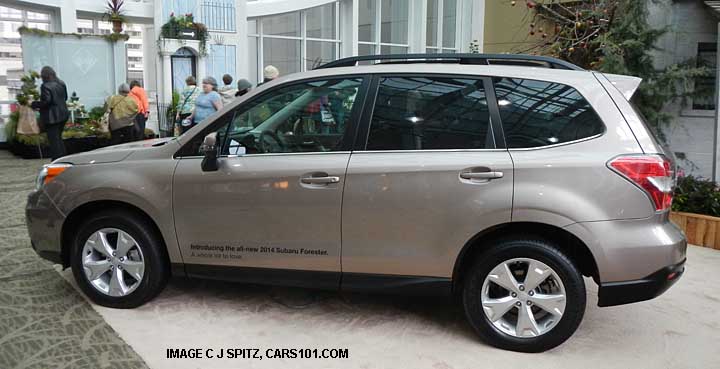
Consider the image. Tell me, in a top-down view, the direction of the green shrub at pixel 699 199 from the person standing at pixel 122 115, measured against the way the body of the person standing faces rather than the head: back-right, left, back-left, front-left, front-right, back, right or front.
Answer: back-right

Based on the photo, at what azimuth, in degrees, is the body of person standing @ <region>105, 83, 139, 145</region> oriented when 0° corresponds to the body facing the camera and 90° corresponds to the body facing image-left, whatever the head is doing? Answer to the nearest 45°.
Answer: approximately 180°

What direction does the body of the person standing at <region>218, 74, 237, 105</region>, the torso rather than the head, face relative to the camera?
away from the camera

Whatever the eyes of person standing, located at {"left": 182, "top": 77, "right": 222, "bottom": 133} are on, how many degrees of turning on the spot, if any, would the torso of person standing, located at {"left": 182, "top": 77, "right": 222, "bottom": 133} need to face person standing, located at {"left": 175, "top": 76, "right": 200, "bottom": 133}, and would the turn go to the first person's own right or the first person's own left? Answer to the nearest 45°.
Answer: approximately 135° to the first person's own right

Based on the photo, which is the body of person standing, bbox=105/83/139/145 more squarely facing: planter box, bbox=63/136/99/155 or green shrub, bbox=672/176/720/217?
the planter box

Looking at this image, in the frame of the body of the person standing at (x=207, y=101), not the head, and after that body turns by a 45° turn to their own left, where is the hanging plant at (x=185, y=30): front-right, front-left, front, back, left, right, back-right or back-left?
back

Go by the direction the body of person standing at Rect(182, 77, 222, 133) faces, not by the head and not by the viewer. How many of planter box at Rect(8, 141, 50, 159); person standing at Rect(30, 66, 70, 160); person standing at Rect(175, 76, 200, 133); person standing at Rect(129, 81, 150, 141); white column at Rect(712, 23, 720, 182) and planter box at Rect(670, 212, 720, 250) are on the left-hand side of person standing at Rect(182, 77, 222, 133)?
2

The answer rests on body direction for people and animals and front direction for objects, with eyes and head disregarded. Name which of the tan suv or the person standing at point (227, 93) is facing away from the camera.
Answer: the person standing

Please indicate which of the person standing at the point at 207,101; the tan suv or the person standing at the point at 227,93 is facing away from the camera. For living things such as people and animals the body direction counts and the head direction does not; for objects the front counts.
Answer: the person standing at the point at 227,93

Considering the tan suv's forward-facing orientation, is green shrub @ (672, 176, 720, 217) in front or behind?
behind

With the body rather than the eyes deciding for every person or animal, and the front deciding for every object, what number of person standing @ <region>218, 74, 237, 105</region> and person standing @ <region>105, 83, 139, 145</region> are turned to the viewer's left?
0

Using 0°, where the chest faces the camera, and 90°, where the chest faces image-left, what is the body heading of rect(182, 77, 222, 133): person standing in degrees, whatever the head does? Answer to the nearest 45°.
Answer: approximately 45°

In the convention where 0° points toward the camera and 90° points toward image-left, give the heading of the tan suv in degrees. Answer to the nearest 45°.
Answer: approximately 90°

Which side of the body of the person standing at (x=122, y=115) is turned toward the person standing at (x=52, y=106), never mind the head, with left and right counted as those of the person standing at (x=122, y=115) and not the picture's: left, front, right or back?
left
